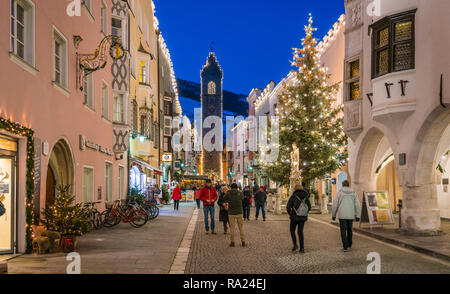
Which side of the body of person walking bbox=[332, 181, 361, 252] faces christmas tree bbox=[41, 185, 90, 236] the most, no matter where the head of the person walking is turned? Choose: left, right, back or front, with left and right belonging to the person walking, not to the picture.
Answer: left

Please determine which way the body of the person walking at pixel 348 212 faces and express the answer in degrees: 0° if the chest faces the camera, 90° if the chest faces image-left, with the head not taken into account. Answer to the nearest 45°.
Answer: approximately 180°

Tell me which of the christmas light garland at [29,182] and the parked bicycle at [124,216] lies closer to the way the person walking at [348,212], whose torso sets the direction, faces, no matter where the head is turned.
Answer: the parked bicycle

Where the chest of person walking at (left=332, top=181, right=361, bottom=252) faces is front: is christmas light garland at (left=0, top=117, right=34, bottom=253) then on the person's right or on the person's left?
on the person's left

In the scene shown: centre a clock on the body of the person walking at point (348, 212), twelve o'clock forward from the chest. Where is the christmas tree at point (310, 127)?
The christmas tree is roughly at 12 o'clock from the person walking.

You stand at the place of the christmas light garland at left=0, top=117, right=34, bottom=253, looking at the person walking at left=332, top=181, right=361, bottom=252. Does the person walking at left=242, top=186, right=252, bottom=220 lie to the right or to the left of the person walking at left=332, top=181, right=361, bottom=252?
left
